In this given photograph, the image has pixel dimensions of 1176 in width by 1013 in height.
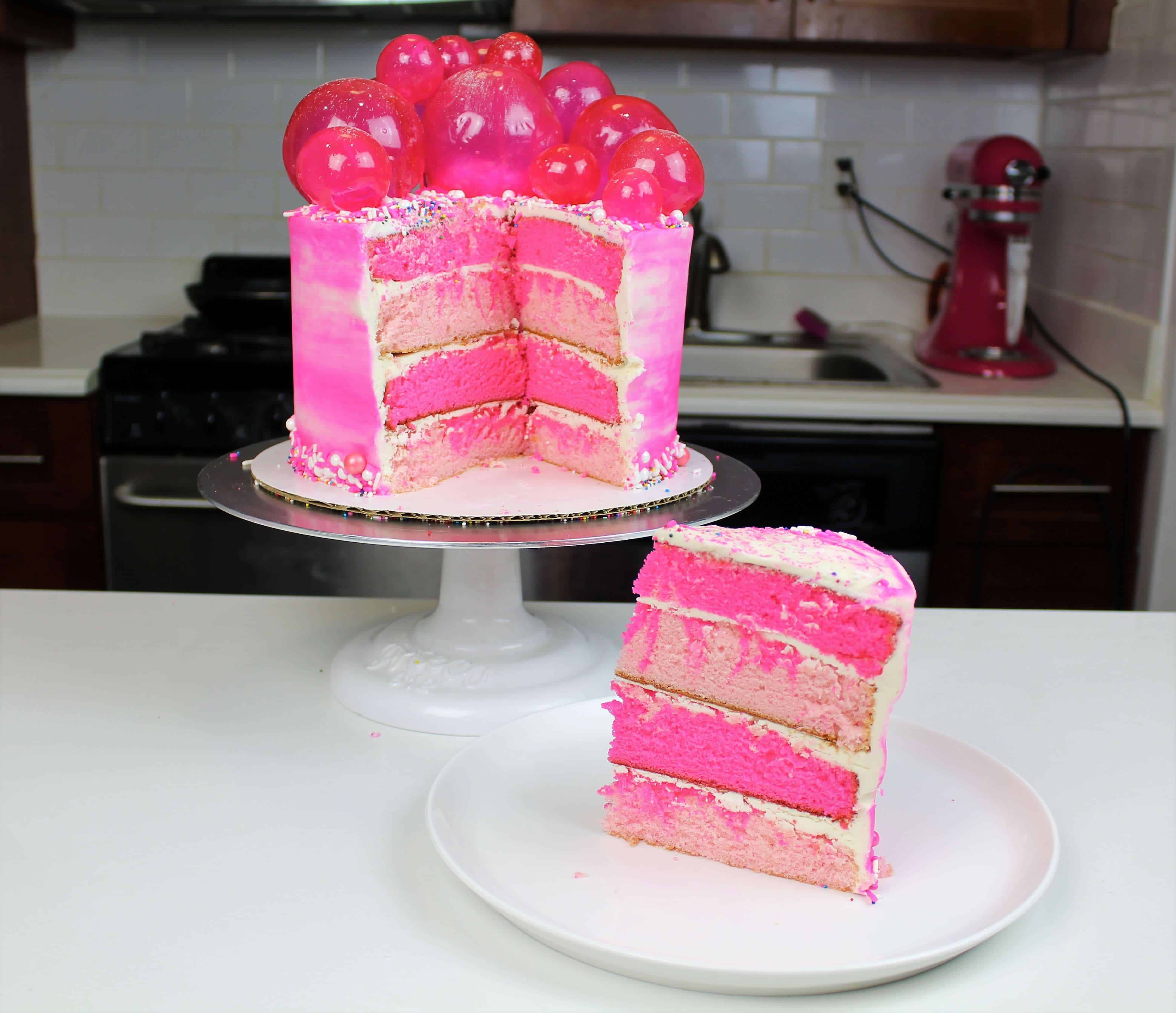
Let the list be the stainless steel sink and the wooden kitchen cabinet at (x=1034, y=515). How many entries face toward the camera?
2

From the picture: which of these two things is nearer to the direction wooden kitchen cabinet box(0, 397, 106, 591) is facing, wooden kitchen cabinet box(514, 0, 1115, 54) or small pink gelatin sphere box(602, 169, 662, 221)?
the small pink gelatin sphere

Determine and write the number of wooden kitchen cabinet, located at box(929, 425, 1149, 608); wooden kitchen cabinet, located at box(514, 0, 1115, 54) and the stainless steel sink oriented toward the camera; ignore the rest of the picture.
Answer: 3

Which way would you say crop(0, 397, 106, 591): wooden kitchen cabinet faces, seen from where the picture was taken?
facing the viewer

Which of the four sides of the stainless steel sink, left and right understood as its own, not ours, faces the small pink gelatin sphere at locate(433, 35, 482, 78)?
front

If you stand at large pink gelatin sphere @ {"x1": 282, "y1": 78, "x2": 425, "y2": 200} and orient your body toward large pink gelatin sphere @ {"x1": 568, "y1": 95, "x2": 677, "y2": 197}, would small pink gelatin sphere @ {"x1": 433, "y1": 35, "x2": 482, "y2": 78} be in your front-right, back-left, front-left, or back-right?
front-left

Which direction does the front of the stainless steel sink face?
toward the camera

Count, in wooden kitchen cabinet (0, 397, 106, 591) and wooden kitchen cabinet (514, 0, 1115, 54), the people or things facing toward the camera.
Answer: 2

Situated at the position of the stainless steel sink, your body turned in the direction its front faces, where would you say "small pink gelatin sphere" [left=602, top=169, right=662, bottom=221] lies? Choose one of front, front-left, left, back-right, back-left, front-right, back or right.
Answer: front

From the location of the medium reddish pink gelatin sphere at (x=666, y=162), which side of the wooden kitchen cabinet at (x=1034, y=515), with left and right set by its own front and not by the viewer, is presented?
front

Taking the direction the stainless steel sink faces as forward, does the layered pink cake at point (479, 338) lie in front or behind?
in front
